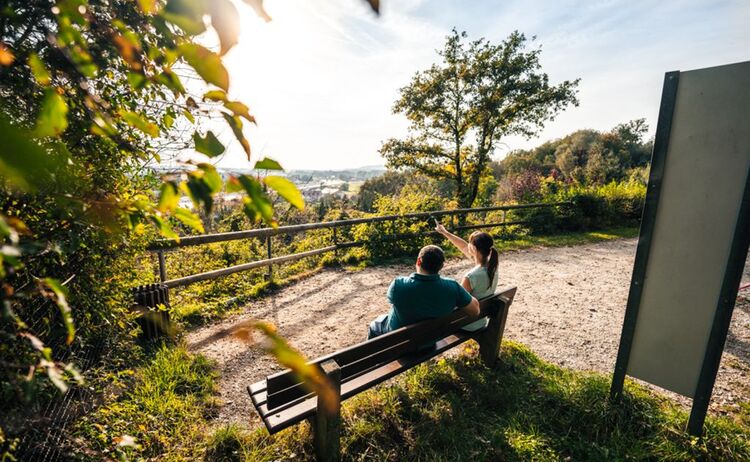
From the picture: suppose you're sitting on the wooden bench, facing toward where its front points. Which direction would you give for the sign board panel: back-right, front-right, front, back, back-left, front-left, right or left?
back-right

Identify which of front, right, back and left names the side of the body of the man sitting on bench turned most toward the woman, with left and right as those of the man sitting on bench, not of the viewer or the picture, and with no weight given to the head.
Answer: right

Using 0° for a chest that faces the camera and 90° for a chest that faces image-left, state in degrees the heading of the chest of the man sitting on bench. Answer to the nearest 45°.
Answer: approximately 135°

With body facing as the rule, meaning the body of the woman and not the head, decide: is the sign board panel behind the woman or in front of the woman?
behind

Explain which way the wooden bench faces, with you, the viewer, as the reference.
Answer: facing away from the viewer and to the left of the viewer

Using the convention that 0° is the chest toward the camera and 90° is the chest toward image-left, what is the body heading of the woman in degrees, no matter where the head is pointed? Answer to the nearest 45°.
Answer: approximately 135°

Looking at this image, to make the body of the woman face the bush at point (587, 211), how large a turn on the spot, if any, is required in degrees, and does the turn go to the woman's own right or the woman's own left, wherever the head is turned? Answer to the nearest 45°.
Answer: approximately 45° to the woman's own right

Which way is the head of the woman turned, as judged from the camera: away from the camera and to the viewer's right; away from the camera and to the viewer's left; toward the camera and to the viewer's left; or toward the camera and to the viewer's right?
away from the camera and to the viewer's left
